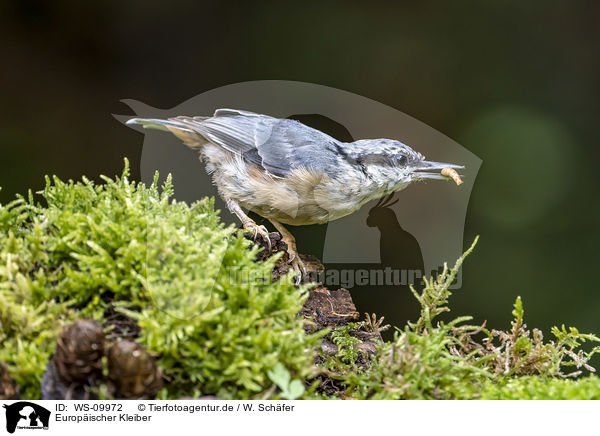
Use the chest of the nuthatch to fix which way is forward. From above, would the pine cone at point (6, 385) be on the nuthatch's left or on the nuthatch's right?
on the nuthatch's right

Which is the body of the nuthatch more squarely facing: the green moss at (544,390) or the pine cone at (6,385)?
the green moss

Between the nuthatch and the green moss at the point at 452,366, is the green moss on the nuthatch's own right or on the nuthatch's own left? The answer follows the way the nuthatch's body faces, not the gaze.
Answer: on the nuthatch's own right

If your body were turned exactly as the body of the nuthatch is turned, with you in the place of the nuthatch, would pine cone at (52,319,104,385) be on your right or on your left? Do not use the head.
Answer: on your right

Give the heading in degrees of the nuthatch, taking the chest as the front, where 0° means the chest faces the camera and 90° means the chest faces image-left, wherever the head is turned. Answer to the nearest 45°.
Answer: approximately 270°
